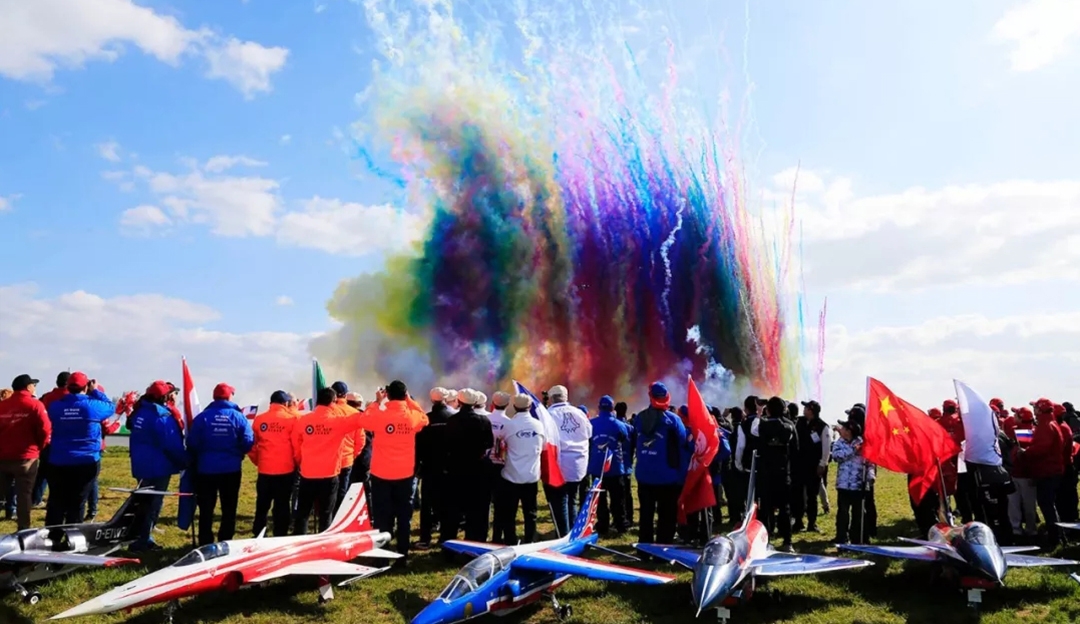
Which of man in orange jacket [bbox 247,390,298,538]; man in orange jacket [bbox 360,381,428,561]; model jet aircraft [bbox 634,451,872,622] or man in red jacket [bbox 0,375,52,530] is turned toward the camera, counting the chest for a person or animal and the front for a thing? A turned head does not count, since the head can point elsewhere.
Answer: the model jet aircraft

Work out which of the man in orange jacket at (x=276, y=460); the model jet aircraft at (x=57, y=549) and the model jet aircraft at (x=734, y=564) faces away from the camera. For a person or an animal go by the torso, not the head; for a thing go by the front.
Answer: the man in orange jacket

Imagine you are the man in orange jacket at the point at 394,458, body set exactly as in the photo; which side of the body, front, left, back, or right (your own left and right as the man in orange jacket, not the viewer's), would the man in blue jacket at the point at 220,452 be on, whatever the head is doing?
left

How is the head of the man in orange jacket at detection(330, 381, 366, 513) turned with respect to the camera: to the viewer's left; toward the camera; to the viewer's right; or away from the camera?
away from the camera

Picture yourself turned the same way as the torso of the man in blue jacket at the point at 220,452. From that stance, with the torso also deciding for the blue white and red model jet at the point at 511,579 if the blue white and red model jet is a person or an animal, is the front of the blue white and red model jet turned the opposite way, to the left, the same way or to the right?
to the left

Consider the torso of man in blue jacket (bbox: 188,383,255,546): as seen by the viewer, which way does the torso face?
away from the camera

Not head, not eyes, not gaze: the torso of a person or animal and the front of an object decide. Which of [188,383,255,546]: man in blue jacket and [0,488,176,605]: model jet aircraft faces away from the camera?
the man in blue jacket

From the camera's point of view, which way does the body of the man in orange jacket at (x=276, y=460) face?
away from the camera

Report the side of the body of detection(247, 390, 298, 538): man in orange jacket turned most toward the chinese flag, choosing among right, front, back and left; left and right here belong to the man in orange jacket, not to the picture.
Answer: right

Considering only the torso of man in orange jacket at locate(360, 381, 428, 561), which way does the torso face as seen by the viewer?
away from the camera

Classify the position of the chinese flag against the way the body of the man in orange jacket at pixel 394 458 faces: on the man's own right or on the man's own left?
on the man's own right

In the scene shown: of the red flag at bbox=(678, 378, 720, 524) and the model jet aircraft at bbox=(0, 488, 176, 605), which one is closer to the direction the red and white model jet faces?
the model jet aircraft
